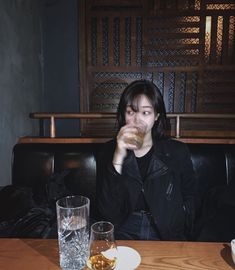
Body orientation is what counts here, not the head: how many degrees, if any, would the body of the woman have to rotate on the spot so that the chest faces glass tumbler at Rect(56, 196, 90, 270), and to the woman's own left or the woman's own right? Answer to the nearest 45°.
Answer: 0° — they already face it

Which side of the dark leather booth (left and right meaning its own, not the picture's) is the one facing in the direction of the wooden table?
front

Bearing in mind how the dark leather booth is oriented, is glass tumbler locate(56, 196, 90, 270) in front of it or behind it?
in front

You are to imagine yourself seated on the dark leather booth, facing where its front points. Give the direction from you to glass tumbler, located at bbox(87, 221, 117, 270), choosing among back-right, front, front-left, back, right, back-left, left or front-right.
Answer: front

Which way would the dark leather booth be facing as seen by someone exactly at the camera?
facing the viewer
